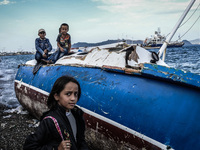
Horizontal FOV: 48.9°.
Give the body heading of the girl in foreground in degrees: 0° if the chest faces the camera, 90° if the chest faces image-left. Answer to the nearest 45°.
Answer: approximately 315°

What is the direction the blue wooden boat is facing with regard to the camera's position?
facing away from the viewer and to the left of the viewer

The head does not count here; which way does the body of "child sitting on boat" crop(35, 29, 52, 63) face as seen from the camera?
toward the camera

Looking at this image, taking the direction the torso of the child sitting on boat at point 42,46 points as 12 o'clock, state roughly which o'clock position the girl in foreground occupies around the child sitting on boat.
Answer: The girl in foreground is roughly at 12 o'clock from the child sitting on boat.

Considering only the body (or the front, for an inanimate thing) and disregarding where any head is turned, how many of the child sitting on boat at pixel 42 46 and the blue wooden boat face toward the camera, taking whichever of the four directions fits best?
1

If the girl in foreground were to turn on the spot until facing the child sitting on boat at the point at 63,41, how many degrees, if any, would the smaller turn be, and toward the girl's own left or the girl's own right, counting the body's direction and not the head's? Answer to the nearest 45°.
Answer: approximately 135° to the girl's own left

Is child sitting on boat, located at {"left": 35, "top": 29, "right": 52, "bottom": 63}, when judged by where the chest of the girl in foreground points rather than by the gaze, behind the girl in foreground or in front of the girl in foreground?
behind
